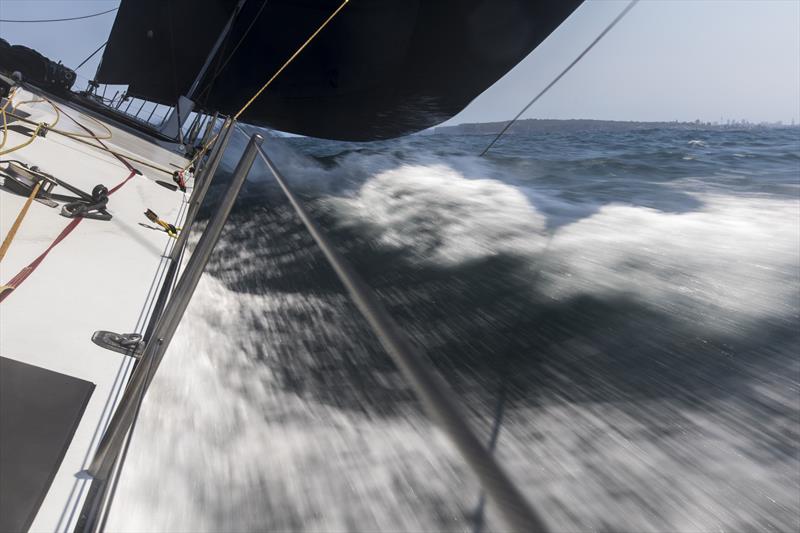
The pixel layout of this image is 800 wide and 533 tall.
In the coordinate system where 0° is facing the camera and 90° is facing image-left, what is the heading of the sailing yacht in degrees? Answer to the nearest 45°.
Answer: approximately 180°
